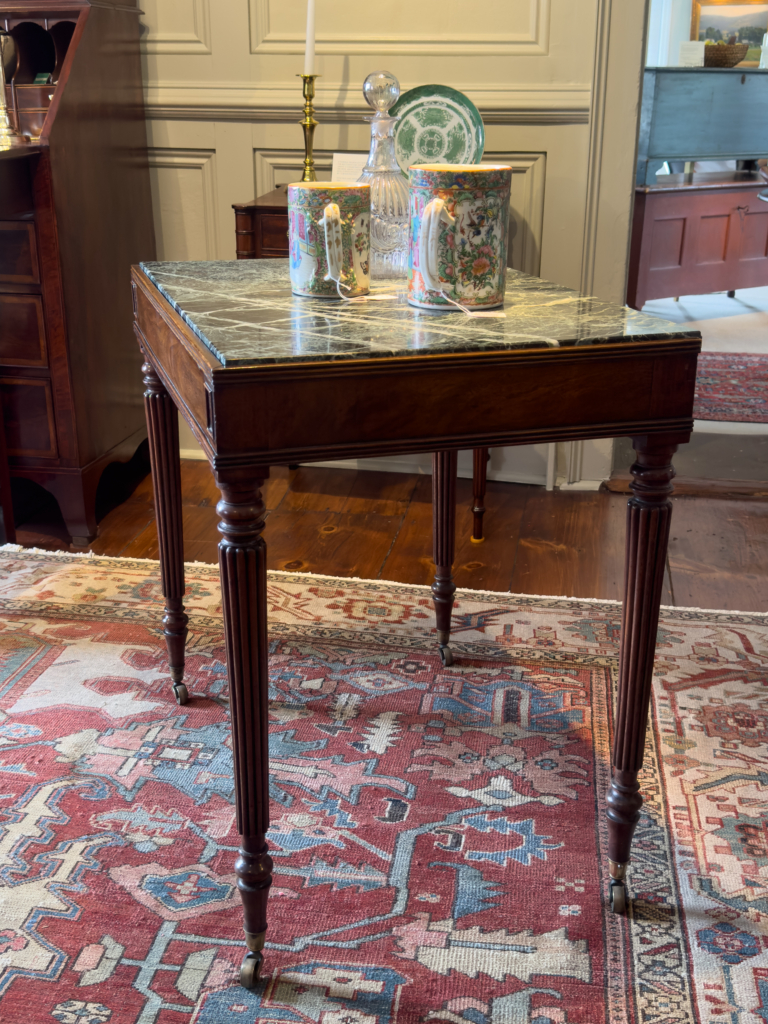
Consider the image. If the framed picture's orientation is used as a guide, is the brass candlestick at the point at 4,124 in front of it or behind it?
in front

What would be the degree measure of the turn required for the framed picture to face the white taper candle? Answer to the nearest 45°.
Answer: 0° — it already faces it

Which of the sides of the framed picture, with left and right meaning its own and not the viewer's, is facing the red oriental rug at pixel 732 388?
front

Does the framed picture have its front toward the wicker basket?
yes

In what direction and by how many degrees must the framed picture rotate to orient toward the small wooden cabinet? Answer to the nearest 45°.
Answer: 0° — it already faces it

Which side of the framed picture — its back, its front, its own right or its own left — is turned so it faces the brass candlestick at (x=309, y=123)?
front

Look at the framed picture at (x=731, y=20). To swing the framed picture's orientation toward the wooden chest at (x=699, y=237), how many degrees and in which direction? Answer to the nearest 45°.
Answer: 0° — it already faces it
